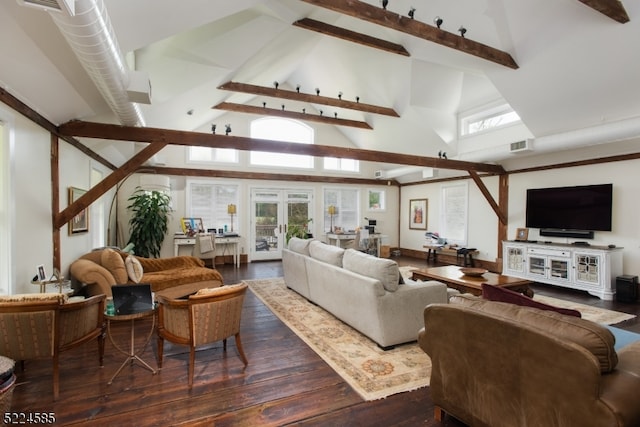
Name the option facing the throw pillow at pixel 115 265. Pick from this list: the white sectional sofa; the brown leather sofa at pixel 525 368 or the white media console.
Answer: the white media console

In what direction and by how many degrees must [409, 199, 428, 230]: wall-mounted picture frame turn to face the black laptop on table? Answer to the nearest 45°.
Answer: approximately 45° to its left

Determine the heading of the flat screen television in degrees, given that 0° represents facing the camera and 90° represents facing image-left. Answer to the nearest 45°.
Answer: approximately 45°

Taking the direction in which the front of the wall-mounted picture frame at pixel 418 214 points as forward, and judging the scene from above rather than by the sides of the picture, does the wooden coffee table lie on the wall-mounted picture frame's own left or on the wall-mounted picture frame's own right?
on the wall-mounted picture frame's own left

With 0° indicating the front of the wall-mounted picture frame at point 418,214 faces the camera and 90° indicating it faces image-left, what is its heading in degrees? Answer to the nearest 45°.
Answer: approximately 45°

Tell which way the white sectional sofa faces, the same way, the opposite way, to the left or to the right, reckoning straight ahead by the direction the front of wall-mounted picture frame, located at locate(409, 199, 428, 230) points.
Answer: the opposite way

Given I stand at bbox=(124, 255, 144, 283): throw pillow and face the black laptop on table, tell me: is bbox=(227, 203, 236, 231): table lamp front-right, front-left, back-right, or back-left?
back-left

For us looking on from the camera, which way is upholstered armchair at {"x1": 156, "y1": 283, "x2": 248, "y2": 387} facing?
facing away from the viewer and to the left of the viewer

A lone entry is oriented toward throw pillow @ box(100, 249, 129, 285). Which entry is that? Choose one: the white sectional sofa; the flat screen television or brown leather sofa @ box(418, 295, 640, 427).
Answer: the flat screen television
